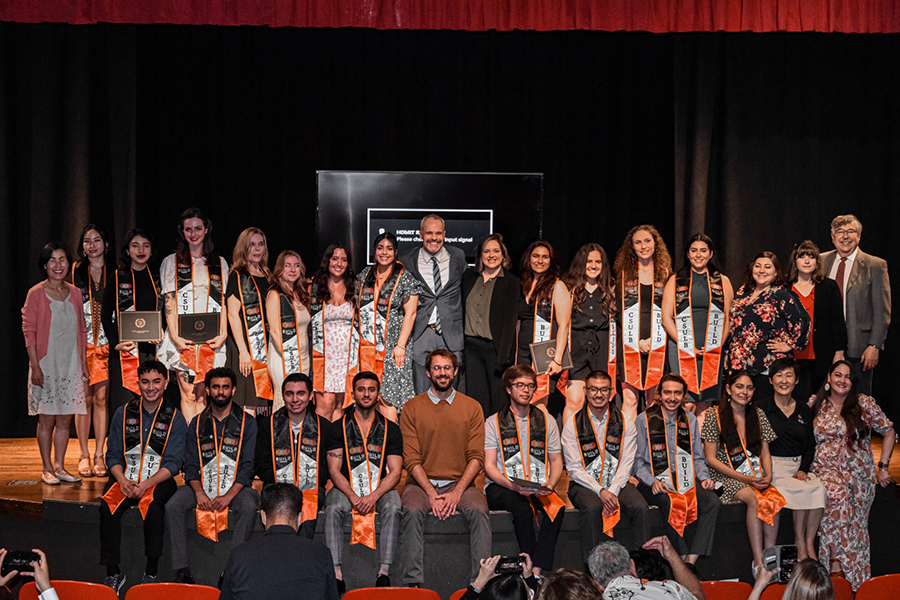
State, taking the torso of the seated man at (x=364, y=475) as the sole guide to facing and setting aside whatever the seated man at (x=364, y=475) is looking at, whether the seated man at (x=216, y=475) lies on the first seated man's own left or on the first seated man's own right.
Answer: on the first seated man's own right

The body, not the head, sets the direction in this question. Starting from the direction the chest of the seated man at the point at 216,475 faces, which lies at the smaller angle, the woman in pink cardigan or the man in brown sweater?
the man in brown sweater

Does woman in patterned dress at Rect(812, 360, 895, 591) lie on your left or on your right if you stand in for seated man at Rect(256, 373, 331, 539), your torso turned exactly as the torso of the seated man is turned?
on your left

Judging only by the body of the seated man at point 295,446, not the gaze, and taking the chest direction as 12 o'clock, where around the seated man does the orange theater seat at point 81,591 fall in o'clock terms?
The orange theater seat is roughly at 1 o'clock from the seated man.

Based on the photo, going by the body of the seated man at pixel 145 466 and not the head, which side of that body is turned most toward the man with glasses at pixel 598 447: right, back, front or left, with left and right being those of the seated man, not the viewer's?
left

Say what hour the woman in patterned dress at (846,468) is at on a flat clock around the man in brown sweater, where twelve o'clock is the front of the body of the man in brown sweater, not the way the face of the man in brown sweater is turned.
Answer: The woman in patterned dress is roughly at 9 o'clock from the man in brown sweater.

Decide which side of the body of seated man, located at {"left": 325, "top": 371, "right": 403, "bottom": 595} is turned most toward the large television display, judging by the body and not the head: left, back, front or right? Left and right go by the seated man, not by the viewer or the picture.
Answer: back

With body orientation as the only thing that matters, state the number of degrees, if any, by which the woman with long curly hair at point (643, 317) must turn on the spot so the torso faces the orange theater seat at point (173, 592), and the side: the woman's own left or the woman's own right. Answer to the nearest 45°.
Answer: approximately 45° to the woman's own right
